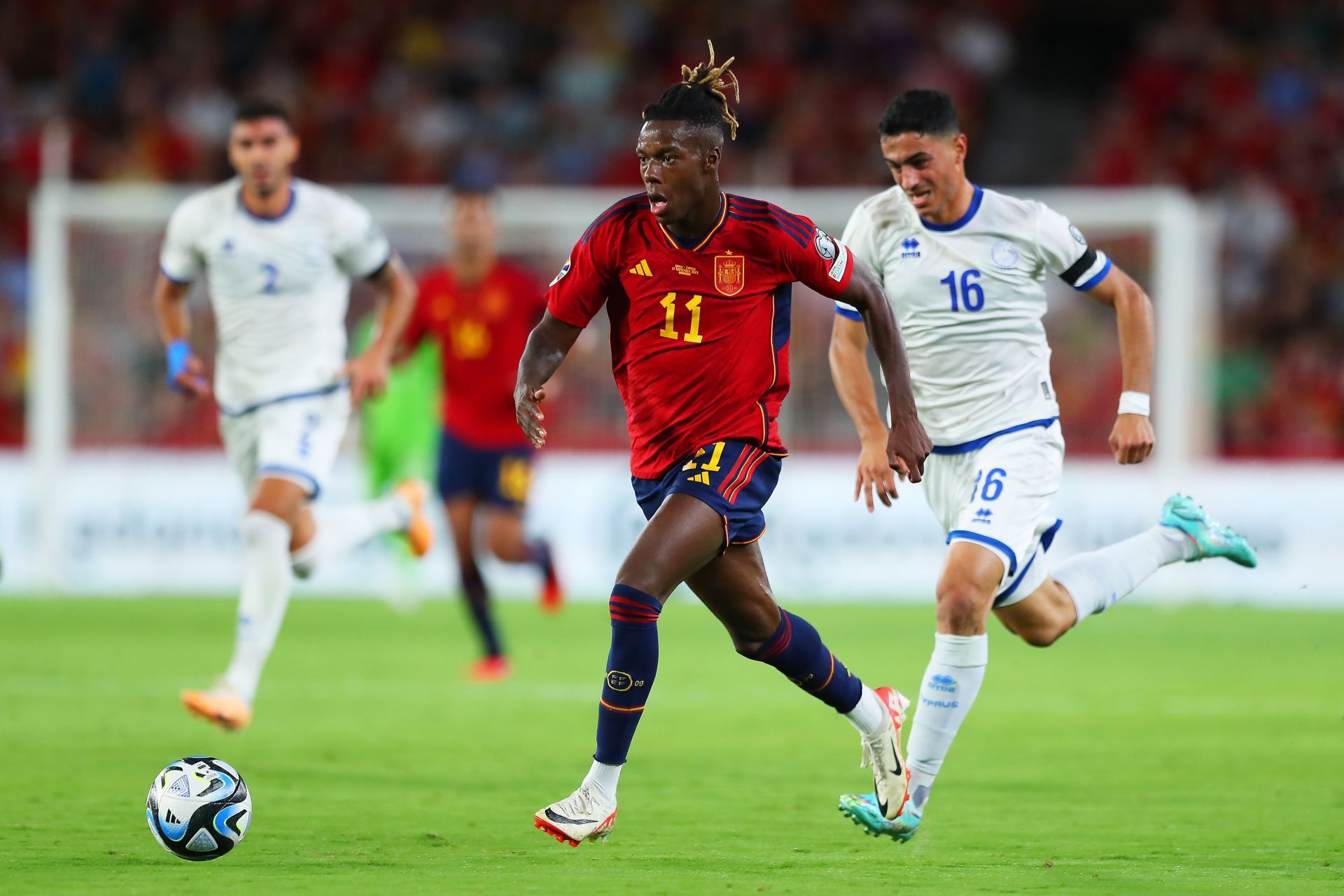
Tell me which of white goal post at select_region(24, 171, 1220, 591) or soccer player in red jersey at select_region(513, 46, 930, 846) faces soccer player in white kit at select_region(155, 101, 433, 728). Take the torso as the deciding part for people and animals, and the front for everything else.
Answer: the white goal post

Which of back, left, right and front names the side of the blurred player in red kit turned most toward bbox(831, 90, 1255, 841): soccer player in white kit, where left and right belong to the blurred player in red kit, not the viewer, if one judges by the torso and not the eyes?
front

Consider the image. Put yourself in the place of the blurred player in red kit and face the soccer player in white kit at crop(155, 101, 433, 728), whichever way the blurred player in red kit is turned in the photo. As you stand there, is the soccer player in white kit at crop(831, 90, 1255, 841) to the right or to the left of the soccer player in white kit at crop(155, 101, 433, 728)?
left

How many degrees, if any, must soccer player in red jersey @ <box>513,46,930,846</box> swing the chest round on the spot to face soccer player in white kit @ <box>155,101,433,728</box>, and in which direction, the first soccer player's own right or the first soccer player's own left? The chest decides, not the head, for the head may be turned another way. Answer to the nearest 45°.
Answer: approximately 90° to the first soccer player's own right

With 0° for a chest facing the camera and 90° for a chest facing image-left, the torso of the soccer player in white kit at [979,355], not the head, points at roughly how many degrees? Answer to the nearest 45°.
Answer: approximately 45°

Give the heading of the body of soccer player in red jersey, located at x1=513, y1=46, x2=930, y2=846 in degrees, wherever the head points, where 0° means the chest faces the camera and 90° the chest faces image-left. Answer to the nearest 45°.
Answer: approximately 45°

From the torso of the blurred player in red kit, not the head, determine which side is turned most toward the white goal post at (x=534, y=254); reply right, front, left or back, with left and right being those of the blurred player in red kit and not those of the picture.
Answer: back

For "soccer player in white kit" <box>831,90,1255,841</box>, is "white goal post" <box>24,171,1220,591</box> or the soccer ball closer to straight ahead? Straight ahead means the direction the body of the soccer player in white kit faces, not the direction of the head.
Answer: the soccer ball

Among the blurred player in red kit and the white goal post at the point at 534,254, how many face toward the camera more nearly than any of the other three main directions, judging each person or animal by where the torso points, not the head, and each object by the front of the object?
2

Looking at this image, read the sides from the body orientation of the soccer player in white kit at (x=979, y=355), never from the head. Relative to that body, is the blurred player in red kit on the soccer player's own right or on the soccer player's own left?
on the soccer player's own right

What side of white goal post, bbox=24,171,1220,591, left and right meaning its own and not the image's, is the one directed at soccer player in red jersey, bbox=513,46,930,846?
front
